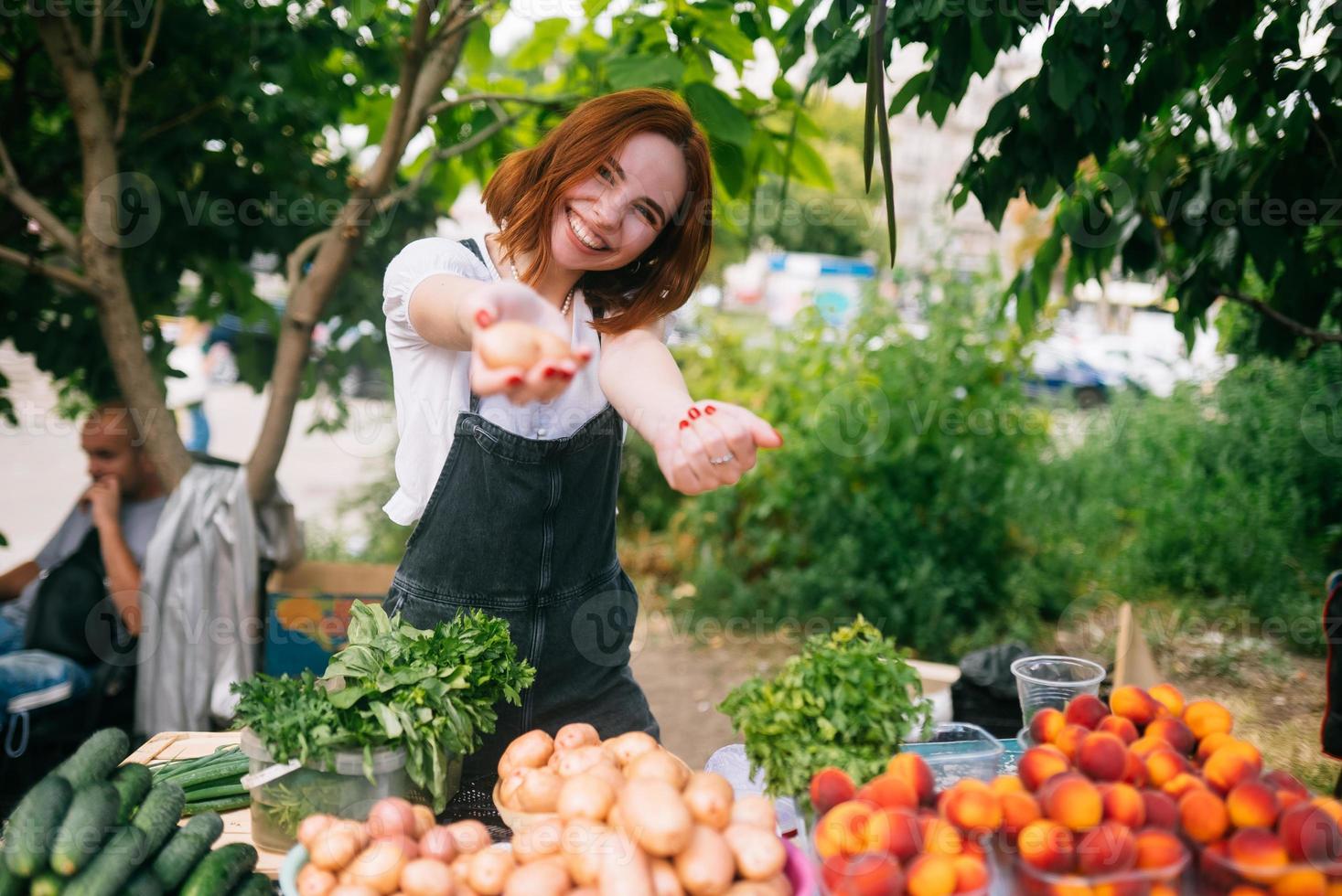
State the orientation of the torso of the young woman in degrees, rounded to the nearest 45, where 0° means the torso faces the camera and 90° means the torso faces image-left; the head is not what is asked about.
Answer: approximately 0°

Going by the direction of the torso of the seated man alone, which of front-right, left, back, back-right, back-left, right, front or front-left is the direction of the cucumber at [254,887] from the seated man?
front-left

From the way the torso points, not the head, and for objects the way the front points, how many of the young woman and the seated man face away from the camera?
0

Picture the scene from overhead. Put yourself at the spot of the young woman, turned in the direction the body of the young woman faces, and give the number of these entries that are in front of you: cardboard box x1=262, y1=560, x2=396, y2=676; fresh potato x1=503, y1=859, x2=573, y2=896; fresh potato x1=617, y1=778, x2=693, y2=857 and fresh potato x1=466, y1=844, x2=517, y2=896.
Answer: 3

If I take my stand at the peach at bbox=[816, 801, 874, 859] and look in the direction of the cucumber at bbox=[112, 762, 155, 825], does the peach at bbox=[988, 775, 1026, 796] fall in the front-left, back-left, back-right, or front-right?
back-right

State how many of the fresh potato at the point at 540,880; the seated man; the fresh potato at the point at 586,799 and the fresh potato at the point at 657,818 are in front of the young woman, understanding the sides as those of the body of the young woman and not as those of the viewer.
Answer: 3
